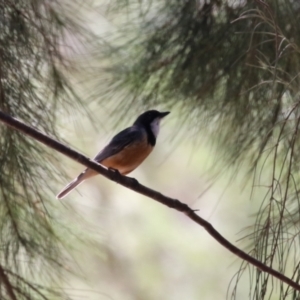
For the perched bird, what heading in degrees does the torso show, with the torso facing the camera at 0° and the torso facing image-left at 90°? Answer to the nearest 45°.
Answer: approximately 270°
